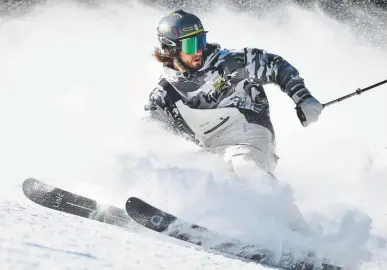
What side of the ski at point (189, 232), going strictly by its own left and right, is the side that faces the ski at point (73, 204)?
front

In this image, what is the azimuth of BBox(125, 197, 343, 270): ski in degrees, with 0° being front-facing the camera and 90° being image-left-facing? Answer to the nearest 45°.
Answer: approximately 90°
